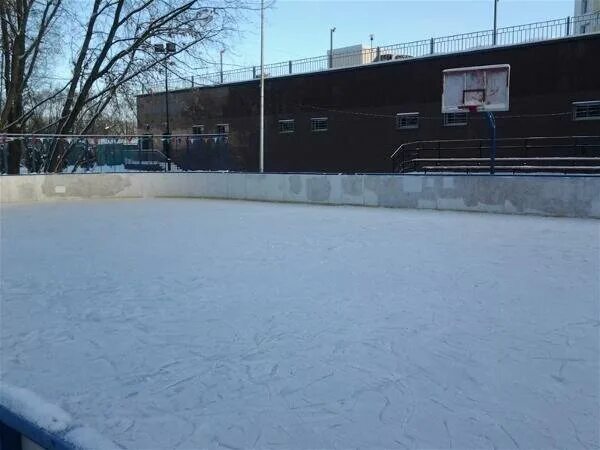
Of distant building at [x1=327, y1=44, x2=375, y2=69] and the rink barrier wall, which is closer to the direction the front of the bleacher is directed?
the rink barrier wall

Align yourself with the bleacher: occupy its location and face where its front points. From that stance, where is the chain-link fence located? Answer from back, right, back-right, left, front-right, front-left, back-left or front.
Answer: front-right

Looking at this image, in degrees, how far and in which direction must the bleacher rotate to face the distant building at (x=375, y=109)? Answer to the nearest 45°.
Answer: approximately 135° to its right

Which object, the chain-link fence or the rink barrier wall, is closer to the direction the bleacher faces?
the rink barrier wall

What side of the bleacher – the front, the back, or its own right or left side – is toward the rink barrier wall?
front

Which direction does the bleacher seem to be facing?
toward the camera

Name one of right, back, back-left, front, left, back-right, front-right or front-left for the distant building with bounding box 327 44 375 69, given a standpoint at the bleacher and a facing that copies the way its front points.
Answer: back-right

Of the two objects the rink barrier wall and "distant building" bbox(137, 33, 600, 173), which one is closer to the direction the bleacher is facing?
the rink barrier wall
